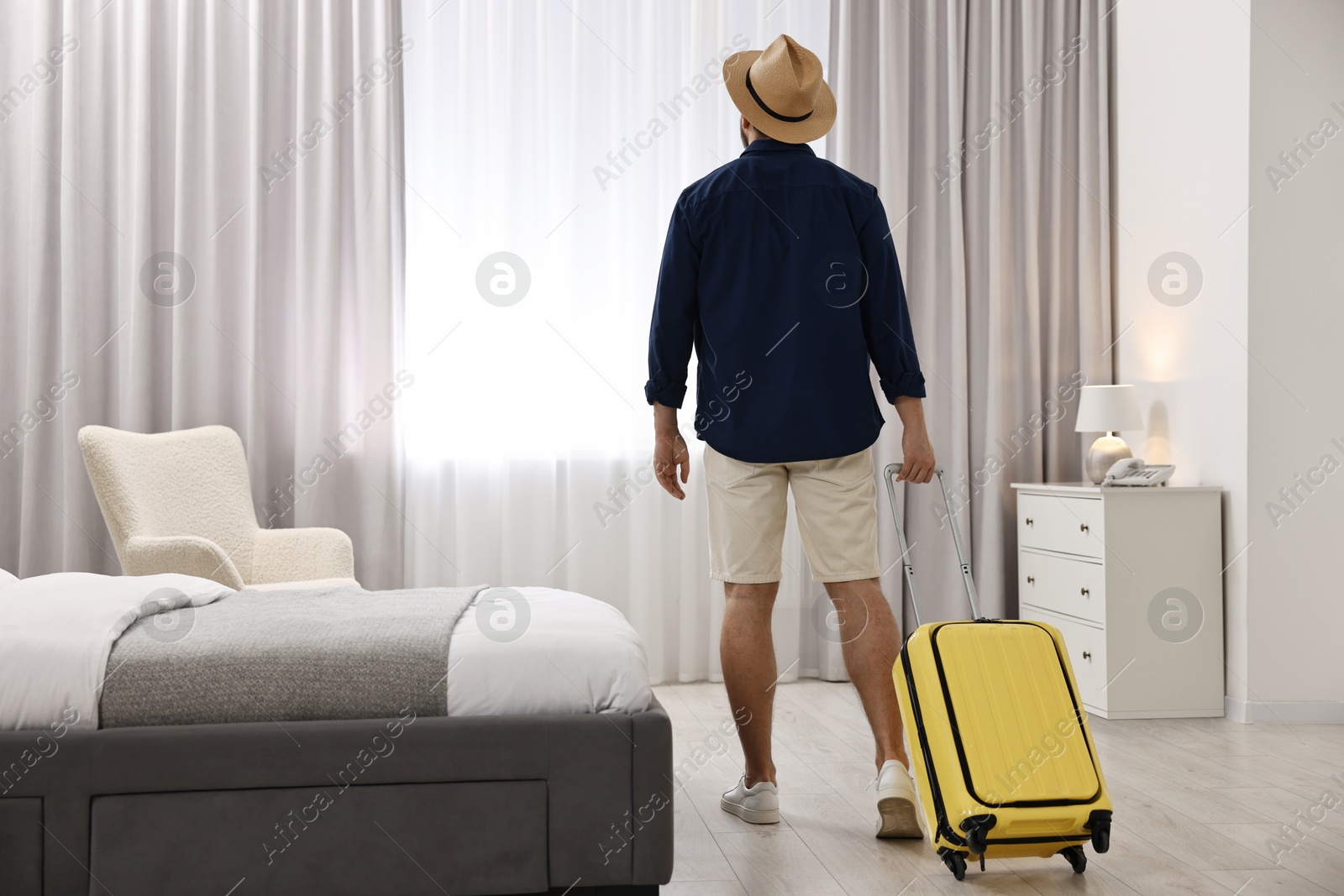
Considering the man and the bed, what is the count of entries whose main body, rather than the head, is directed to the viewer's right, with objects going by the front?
1

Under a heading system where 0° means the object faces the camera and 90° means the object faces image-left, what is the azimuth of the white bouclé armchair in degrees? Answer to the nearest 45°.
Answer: approximately 315°

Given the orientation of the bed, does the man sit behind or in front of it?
in front

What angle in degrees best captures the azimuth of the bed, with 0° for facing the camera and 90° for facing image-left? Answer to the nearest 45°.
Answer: approximately 270°

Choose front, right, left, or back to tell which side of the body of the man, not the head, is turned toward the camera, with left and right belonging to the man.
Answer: back

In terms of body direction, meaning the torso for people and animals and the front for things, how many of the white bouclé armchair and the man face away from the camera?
1

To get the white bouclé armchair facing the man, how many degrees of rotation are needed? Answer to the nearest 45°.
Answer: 0° — it already faces them

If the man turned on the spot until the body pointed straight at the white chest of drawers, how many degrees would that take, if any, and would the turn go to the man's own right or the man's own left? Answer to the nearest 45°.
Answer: approximately 45° to the man's own right

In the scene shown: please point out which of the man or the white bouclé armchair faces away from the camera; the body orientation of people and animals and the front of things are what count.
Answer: the man
